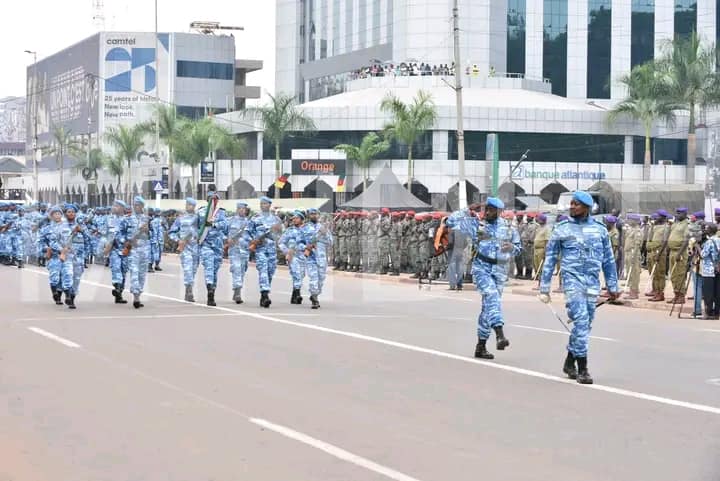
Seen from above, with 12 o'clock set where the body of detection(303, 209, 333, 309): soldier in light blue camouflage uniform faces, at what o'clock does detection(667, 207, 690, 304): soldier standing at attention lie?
The soldier standing at attention is roughly at 10 o'clock from the soldier in light blue camouflage uniform.

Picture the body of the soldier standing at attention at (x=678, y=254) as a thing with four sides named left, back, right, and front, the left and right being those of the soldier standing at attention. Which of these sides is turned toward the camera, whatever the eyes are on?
left

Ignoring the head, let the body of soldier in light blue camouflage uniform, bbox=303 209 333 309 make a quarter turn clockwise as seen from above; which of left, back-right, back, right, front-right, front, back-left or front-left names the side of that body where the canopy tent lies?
back-right

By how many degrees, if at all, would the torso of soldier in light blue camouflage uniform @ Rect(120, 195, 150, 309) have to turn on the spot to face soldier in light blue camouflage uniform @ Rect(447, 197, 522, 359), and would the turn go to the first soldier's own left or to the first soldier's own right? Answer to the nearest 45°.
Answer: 0° — they already face them

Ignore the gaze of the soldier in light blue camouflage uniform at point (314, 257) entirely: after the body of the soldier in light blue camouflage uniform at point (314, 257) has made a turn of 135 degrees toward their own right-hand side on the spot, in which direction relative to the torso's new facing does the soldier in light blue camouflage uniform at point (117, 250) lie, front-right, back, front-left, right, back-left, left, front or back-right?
front

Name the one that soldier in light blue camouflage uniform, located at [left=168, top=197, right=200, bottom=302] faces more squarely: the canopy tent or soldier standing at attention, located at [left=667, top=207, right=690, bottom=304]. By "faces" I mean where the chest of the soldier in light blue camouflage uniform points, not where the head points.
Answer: the soldier standing at attention

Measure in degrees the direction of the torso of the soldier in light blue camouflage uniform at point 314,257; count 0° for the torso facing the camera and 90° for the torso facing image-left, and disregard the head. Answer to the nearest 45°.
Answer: approximately 315°
